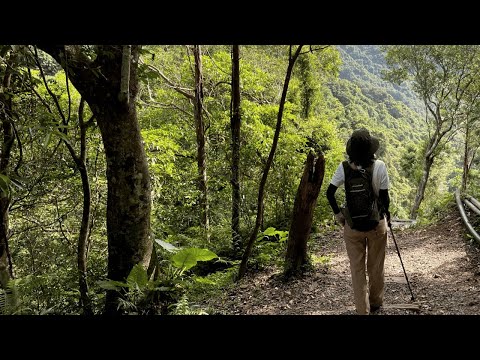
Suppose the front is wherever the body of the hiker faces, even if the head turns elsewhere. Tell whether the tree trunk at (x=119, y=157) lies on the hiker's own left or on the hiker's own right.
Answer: on the hiker's own left

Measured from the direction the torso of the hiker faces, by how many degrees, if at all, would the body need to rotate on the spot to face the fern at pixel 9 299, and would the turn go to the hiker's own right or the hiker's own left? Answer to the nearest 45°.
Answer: approximately 90° to the hiker's own left

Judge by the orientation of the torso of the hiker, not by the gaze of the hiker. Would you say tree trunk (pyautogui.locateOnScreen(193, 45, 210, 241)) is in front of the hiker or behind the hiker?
in front

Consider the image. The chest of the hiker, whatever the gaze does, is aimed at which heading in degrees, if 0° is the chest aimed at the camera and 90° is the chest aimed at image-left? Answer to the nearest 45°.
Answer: approximately 180°

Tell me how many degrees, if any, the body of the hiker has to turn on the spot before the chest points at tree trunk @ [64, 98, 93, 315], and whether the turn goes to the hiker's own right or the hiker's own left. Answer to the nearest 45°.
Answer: approximately 90° to the hiker's own left

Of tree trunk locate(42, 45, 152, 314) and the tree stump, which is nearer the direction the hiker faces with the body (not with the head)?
the tree stump

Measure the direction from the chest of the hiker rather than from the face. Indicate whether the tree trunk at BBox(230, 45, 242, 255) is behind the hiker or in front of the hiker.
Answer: in front

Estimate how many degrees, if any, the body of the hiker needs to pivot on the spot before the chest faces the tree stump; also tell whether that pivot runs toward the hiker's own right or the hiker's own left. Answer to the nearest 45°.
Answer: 0° — they already face it

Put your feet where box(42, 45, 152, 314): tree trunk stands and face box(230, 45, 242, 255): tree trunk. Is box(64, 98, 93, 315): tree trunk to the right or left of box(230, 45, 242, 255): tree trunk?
left

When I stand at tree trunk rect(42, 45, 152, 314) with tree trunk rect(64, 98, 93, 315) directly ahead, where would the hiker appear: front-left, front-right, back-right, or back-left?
back-right
